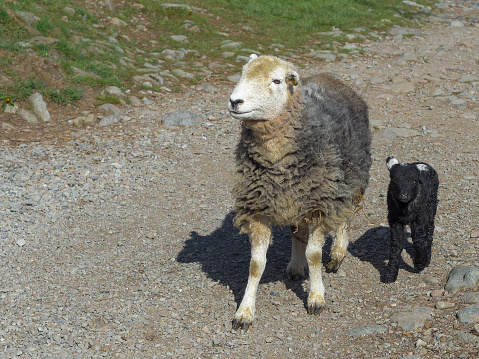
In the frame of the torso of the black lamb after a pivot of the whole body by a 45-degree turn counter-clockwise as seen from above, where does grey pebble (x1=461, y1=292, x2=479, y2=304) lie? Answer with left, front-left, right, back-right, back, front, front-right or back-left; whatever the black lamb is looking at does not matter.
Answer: front-left

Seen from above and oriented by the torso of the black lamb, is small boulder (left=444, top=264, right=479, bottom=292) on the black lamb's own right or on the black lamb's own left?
on the black lamb's own left

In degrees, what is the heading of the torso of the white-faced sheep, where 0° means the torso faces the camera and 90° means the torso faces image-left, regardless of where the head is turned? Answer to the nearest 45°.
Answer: approximately 45°

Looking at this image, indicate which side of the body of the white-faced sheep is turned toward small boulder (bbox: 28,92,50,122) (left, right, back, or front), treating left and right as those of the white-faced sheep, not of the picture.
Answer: right

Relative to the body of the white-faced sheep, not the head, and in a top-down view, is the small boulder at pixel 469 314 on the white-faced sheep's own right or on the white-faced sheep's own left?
on the white-faced sheep's own left

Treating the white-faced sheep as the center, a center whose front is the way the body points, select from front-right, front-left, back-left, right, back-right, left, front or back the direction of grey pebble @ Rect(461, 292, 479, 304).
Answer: back-left

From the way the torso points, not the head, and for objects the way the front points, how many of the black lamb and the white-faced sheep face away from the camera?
0

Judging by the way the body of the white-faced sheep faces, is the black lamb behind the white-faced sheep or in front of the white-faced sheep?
behind

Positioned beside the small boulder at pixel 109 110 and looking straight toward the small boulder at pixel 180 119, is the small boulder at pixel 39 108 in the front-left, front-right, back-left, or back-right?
back-right

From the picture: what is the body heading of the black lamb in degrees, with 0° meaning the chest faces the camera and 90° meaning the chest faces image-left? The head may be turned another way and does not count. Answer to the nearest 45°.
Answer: approximately 45°
